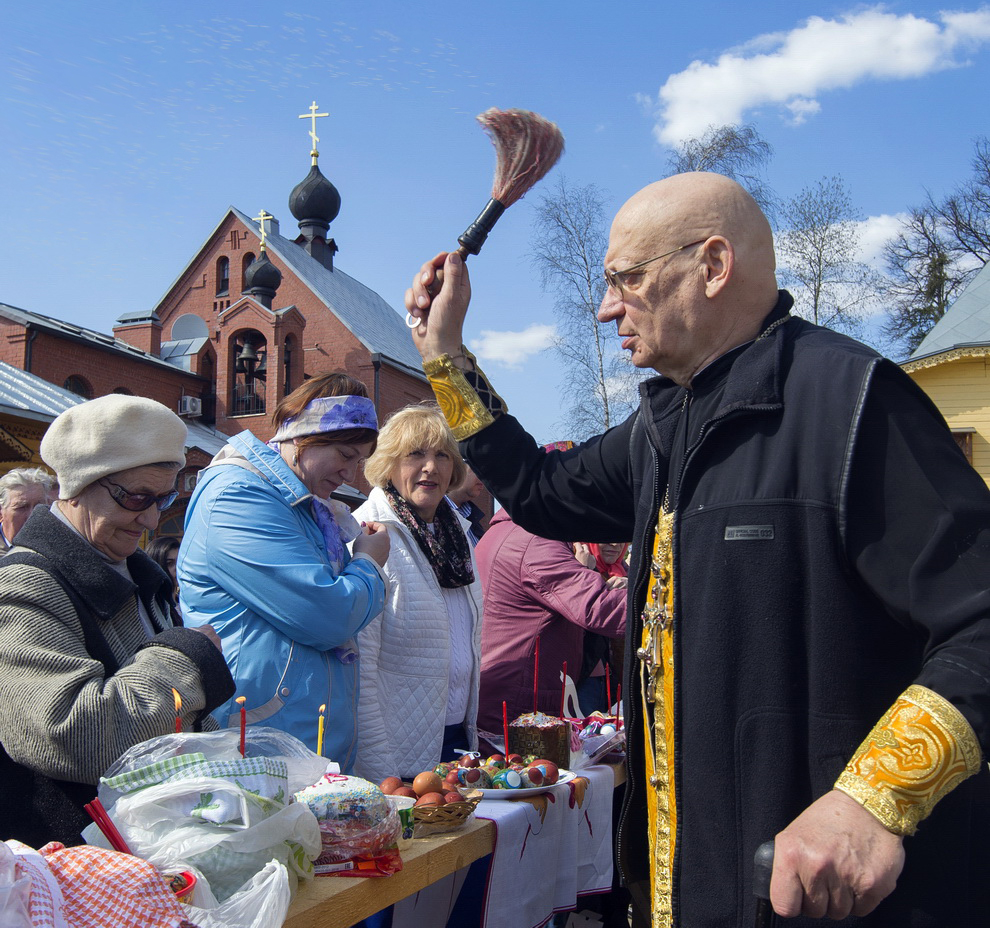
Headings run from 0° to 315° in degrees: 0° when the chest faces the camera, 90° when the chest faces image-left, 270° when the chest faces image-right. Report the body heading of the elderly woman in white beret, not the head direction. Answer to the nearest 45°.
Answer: approximately 315°

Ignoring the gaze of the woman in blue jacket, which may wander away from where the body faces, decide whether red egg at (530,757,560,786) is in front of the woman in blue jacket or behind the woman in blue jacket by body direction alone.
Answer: in front

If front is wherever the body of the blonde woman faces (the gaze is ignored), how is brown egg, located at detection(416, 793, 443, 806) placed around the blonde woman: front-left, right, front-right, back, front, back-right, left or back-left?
front-right

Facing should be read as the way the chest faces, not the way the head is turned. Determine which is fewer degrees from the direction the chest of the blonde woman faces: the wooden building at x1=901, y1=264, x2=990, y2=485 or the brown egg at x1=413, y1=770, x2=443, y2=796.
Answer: the brown egg

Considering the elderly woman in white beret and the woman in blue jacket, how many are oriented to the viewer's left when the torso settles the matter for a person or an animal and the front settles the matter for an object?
0

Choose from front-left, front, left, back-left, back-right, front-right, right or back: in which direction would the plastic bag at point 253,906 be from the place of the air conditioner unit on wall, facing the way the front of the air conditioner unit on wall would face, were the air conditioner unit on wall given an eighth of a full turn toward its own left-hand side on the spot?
right

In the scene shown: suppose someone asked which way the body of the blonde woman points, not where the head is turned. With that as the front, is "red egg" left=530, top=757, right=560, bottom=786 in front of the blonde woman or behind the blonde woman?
in front

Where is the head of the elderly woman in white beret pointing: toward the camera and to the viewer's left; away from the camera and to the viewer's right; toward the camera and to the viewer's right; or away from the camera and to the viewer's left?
toward the camera and to the viewer's right

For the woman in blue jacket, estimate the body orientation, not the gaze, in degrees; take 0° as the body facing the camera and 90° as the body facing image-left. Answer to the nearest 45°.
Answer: approximately 270°

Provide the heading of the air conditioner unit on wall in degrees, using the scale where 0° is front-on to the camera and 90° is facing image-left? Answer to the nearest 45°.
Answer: approximately 315°
